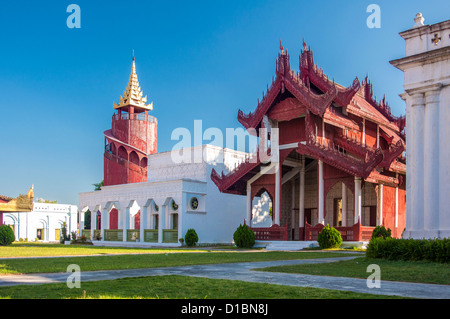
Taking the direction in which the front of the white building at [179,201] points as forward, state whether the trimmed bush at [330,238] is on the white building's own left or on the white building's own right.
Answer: on the white building's own left

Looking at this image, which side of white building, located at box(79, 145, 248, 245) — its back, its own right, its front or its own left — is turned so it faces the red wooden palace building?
left

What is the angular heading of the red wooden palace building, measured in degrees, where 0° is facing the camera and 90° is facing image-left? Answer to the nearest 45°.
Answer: approximately 45°

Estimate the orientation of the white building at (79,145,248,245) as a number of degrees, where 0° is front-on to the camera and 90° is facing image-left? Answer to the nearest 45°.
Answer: approximately 45°

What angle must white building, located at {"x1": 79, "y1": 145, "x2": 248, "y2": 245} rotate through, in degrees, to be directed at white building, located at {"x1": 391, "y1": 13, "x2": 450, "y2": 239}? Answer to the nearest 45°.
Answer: approximately 45° to its left
